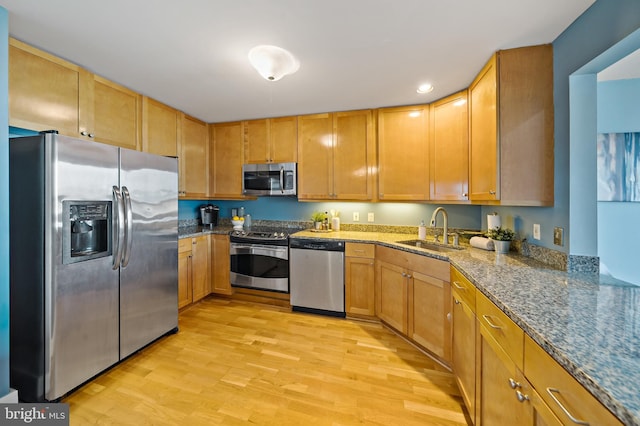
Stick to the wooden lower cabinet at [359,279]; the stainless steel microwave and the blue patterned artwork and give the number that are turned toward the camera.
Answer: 3

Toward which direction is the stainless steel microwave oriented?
toward the camera

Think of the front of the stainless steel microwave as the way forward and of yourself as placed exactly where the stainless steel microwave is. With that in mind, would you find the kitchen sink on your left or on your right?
on your left

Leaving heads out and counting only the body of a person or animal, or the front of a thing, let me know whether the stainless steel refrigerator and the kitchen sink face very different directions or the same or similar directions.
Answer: very different directions

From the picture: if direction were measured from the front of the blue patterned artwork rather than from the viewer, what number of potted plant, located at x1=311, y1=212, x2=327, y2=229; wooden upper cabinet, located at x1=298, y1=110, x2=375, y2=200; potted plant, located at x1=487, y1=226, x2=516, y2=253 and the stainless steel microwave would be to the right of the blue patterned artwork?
4

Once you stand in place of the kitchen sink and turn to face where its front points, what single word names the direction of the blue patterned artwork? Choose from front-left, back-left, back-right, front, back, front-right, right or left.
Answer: left

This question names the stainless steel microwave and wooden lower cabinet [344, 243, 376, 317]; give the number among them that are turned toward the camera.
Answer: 2

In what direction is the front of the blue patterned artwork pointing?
toward the camera

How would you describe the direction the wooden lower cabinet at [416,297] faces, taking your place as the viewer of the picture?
facing the viewer and to the left of the viewer

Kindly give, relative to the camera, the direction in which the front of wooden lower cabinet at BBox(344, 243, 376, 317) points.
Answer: facing the viewer

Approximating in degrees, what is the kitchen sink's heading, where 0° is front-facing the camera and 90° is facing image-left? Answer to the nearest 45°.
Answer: approximately 45°

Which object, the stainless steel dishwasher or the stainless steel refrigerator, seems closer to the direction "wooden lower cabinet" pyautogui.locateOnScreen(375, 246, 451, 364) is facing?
the stainless steel refrigerator
